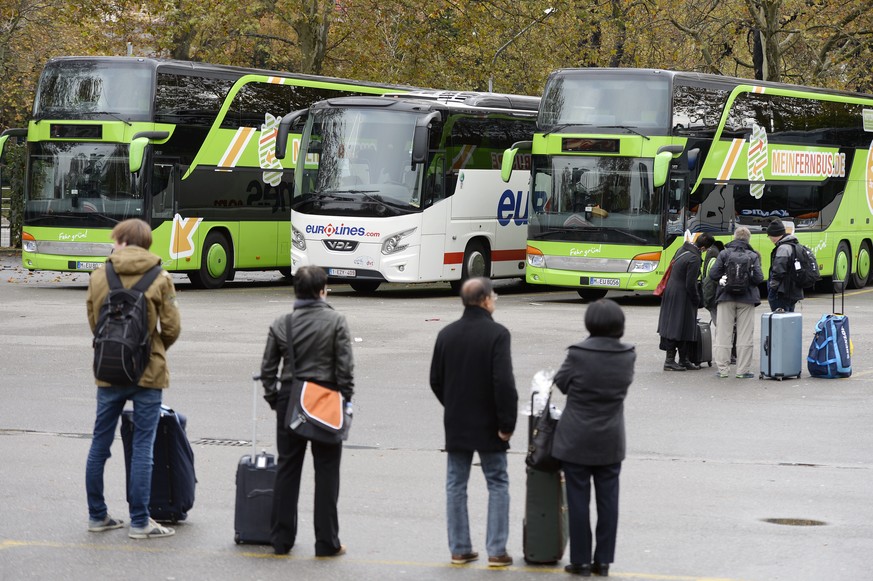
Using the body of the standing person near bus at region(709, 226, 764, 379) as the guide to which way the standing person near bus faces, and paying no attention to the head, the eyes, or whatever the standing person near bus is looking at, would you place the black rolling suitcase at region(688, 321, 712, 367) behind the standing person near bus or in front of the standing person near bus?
in front

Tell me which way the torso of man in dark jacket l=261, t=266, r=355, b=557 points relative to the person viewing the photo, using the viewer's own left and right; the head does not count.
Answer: facing away from the viewer

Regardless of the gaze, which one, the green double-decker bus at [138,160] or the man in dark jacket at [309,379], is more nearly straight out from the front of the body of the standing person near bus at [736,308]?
the green double-decker bus

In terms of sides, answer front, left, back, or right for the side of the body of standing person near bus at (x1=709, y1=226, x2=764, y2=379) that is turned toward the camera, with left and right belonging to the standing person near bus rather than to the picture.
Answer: back

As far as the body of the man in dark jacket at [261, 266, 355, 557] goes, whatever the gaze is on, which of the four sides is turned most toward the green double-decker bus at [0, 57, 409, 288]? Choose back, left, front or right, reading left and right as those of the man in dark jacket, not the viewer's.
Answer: front

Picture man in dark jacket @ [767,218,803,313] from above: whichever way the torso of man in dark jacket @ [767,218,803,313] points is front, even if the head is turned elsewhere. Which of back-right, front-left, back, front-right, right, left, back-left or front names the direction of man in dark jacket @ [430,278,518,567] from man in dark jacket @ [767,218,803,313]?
left

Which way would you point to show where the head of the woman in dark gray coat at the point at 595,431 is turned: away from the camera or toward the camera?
away from the camera

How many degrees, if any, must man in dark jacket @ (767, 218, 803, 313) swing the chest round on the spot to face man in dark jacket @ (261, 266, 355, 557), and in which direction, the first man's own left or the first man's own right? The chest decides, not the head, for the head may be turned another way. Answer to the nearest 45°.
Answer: approximately 90° to the first man's own left

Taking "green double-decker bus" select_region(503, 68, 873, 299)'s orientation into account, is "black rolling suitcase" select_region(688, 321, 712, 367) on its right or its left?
on its left

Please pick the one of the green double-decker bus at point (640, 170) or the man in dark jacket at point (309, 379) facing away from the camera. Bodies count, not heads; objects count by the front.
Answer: the man in dark jacket

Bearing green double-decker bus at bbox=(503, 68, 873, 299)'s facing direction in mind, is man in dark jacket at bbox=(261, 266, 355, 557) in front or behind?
in front

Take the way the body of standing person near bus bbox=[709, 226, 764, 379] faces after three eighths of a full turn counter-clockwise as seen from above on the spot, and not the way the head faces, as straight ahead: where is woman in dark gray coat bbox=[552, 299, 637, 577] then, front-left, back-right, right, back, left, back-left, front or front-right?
front-left
